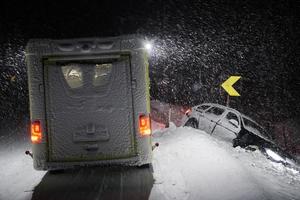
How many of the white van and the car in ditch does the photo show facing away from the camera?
1

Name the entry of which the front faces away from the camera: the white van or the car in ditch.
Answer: the white van

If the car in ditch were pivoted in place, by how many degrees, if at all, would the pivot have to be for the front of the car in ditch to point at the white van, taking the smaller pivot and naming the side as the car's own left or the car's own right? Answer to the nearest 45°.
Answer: approximately 90° to the car's own right

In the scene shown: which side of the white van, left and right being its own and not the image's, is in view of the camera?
back

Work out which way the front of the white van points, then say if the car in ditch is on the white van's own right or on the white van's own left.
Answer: on the white van's own right

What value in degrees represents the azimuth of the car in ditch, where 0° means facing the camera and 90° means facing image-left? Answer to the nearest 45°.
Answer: approximately 315°
